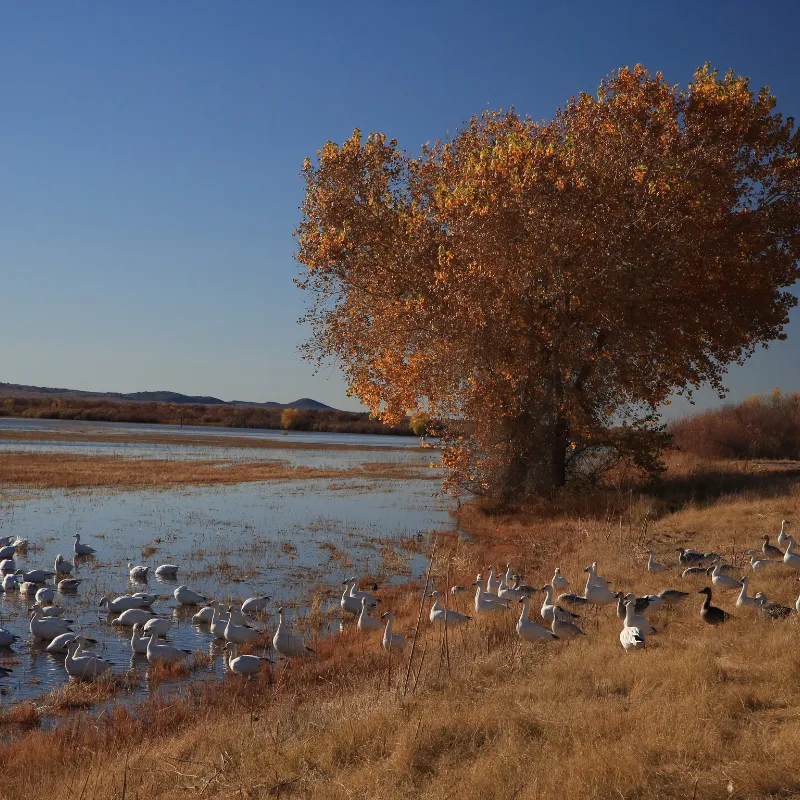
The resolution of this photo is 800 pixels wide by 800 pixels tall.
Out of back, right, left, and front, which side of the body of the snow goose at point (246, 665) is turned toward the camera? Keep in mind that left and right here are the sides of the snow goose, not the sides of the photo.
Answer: left

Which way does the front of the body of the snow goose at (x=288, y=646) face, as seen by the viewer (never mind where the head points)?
to the viewer's left

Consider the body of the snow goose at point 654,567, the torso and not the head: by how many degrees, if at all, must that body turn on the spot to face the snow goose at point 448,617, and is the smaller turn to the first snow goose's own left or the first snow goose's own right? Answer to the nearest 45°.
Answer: approximately 45° to the first snow goose's own left

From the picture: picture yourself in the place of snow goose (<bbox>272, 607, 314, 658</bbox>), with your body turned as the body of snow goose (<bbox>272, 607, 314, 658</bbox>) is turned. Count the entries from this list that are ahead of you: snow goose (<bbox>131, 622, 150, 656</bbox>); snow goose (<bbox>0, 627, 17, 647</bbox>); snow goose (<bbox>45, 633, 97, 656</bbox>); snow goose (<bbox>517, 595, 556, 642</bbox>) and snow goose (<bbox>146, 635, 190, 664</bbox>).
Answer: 4

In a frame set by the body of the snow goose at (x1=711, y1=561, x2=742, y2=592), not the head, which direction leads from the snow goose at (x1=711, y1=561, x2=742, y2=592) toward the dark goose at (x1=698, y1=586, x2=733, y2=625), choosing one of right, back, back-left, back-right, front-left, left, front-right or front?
left

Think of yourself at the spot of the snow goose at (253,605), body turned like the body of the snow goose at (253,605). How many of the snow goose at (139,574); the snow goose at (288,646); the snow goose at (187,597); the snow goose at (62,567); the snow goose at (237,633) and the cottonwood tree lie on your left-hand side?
2

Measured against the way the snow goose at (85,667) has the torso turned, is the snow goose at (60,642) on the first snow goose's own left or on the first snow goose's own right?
on the first snow goose's own right

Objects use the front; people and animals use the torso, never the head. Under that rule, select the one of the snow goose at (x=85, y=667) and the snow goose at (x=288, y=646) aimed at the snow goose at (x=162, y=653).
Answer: the snow goose at (x=288, y=646)

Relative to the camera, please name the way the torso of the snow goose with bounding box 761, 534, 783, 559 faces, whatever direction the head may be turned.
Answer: to the viewer's left

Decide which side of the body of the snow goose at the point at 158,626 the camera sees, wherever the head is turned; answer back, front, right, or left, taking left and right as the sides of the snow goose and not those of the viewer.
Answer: left

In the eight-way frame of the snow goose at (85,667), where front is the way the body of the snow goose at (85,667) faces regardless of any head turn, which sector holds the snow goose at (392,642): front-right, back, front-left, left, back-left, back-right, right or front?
back

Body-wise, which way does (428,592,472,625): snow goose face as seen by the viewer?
to the viewer's left

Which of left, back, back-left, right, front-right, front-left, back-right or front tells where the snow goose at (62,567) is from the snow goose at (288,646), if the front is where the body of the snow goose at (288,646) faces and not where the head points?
front-right
